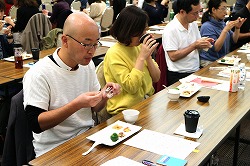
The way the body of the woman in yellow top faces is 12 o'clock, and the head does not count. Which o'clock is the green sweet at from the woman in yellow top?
The green sweet is roughly at 3 o'clock from the woman in yellow top.

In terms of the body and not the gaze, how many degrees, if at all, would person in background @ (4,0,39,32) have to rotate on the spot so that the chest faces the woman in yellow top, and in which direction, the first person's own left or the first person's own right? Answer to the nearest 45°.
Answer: approximately 90° to the first person's own left

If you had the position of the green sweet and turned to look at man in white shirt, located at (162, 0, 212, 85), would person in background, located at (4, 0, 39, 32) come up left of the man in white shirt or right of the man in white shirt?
left

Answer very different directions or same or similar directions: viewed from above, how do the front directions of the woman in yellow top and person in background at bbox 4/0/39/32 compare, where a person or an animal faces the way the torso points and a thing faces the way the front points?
very different directions

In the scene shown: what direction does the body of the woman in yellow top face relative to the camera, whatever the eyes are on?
to the viewer's right

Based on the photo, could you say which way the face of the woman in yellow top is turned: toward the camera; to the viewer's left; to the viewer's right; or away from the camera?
to the viewer's right
